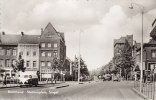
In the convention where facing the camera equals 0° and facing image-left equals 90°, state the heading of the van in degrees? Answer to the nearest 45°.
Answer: approximately 45°
